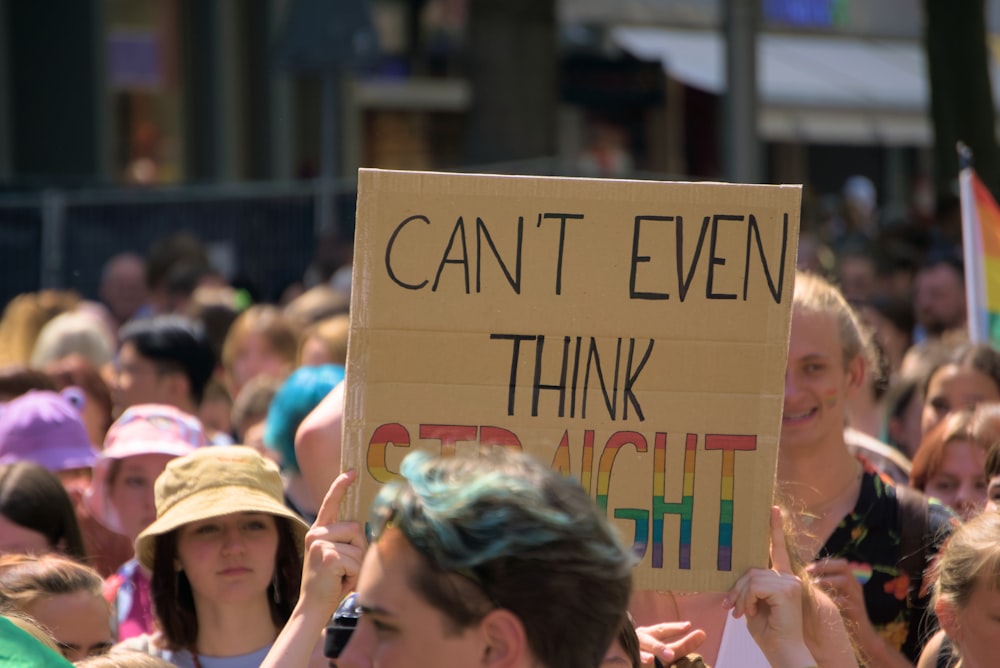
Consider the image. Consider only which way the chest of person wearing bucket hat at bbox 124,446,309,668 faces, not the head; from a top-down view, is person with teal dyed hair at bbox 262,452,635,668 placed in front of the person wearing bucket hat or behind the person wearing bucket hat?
in front

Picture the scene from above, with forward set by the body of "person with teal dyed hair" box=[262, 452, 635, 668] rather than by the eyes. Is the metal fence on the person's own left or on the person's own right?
on the person's own right

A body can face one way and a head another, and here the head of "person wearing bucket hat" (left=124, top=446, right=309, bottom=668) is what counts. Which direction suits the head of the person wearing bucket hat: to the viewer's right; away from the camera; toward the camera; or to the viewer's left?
toward the camera

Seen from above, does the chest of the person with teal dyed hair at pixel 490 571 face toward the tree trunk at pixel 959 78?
no

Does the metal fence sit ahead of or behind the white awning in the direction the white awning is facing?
ahead

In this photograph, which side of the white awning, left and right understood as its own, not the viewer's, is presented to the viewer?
front

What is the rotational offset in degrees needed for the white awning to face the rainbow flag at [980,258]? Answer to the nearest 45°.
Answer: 0° — it already faces it

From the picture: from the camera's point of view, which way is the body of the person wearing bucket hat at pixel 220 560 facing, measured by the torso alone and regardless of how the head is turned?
toward the camera

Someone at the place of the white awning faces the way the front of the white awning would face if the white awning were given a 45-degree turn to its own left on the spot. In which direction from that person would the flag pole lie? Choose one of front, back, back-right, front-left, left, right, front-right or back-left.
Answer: front-right

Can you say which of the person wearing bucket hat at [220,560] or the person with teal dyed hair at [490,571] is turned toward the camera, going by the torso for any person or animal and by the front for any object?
the person wearing bucket hat

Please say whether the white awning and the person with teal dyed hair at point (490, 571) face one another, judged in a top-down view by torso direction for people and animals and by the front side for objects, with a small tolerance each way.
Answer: no

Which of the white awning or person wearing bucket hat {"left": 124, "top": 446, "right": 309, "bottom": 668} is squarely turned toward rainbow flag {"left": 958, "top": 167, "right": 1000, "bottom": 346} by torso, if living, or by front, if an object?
the white awning
